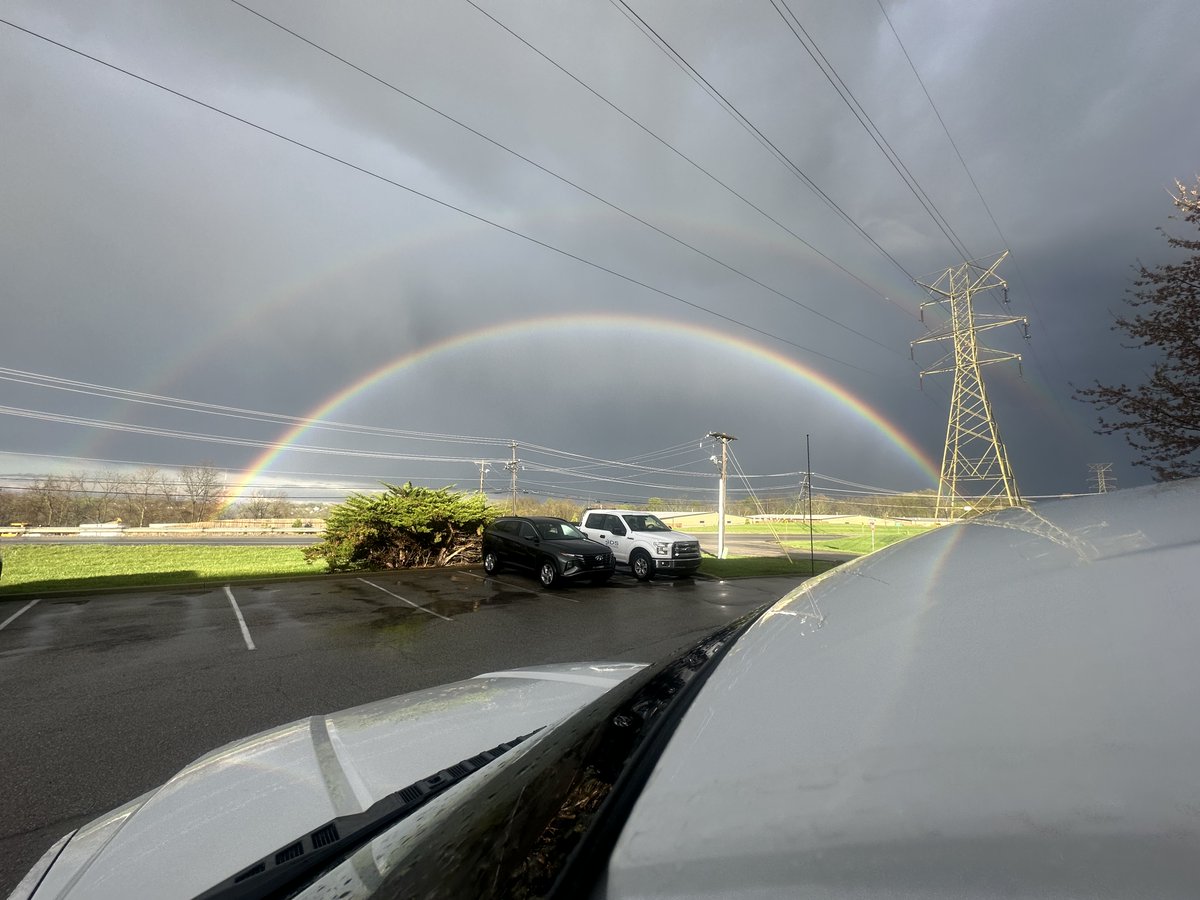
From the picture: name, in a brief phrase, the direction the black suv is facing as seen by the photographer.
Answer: facing the viewer and to the right of the viewer

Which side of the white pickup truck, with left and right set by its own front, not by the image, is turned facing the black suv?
right

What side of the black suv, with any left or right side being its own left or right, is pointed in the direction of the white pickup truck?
left

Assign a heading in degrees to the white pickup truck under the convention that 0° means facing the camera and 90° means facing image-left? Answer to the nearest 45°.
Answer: approximately 315°

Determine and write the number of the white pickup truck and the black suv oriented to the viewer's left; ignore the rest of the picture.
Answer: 0

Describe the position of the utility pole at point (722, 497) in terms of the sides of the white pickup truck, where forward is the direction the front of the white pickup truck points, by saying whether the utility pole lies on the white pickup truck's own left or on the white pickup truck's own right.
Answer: on the white pickup truck's own left
